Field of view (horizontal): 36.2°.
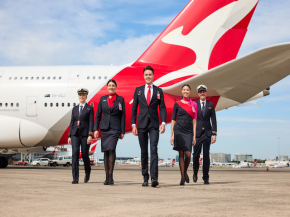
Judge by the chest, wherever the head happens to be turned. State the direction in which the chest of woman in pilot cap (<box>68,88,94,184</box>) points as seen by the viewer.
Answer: toward the camera

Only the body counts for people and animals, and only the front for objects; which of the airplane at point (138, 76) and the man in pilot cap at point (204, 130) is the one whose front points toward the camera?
the man in pilot cap

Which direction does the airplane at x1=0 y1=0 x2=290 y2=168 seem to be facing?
to the viewer's left

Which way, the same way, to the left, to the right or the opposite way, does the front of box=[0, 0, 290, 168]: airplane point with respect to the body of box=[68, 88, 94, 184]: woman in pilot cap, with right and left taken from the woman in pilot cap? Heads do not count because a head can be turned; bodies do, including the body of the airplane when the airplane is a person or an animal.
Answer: to the right

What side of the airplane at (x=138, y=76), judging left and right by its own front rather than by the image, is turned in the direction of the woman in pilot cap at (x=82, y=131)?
left

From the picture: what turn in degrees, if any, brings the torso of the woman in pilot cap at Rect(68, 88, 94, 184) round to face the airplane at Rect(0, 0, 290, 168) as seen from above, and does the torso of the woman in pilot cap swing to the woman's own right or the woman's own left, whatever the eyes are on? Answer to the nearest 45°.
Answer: approximately 180°

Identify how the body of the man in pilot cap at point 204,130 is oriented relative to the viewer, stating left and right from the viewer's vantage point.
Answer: facing the viewer

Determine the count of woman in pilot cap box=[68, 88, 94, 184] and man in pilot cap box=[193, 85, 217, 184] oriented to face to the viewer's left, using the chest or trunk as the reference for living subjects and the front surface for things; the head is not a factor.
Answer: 0

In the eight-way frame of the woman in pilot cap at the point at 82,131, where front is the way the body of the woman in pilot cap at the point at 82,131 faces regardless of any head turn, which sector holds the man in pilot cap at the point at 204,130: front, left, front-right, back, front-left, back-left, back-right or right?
left

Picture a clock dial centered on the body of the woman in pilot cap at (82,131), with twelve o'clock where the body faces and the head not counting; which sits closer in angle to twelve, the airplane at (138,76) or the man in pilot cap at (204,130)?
the man in pilot cap

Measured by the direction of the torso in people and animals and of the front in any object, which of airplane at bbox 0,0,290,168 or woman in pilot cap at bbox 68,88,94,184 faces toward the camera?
the woman in pilot cap

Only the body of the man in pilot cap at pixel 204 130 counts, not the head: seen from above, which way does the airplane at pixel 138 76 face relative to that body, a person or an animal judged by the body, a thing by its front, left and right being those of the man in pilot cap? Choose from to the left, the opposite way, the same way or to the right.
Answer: to the right

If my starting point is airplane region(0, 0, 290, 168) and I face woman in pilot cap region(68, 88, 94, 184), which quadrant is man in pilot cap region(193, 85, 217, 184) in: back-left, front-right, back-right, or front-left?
front-left
